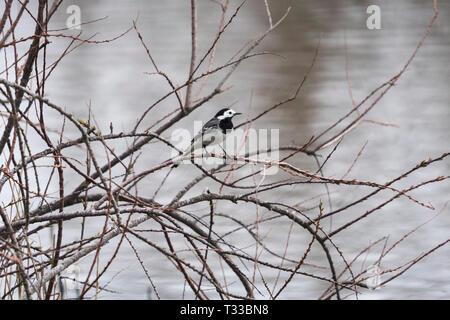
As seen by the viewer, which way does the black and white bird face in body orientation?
to the viewer's right
